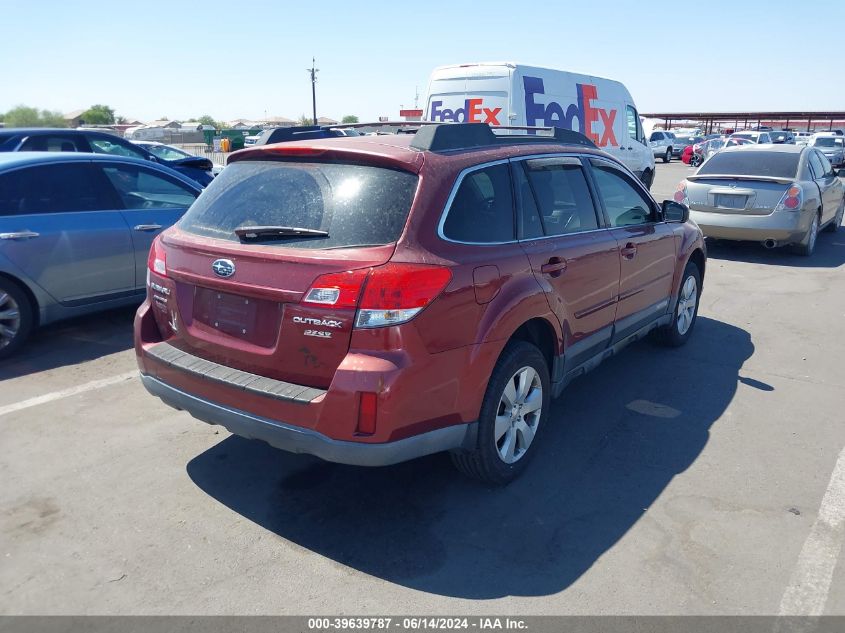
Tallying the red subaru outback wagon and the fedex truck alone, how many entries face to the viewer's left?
0

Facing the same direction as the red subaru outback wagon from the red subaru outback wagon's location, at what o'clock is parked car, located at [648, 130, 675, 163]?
The parked car is roughly at 11 o'clock from the red subaru outback wagon.

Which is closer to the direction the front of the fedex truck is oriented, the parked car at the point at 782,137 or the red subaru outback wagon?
the parked car

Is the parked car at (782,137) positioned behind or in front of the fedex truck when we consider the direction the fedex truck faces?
in front

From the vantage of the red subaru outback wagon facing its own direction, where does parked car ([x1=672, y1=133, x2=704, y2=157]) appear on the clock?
The parked car is roughly at 11 o'clock from the red subaru outback wagon.

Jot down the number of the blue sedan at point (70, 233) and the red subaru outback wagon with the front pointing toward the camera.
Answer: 0

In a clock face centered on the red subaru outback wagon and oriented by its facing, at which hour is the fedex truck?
The fedex truck is roughly at 11 o'clock from the red subaru outback wagon.

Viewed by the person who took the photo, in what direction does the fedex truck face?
facing away from the viewer and to the right of the viewer

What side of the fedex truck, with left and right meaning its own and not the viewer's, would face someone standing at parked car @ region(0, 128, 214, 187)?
back

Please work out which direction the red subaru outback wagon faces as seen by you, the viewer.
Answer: facing away from the viewer and to the right of the viewer
